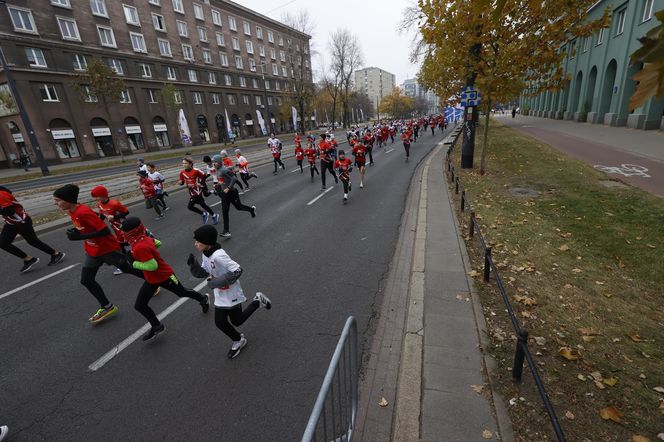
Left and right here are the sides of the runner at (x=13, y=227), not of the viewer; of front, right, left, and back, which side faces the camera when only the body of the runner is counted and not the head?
left

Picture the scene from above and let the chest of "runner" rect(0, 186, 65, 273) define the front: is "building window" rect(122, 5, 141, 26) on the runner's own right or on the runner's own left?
on the runner's own right

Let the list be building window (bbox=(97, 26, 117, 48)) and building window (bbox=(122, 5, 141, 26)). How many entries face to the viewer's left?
0

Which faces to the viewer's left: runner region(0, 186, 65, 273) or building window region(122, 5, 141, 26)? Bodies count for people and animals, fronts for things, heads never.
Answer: the runner

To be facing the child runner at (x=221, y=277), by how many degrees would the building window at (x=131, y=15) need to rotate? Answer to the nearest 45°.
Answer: approximately 45° to its right

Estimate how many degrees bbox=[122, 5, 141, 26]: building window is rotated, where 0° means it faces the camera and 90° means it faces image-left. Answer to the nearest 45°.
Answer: approximately 315°

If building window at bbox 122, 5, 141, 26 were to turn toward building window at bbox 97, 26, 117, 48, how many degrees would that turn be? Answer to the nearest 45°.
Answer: approximately 90° to its right

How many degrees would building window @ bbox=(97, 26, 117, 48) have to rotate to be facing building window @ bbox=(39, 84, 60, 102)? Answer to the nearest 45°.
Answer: approximately 90° to its right

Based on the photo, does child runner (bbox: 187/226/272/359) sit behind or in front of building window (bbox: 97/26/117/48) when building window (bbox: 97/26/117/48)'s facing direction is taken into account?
in front

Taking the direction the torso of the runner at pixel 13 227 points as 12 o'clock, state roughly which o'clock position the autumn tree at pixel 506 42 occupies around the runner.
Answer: The autumn tree is roughly at 7 o'clock from the runner.

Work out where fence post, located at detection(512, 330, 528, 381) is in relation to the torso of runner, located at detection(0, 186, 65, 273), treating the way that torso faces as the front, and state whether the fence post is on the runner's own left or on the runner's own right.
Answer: on the runner's own left

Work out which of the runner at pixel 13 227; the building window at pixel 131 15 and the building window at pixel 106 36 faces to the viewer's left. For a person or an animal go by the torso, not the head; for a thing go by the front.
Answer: the runner

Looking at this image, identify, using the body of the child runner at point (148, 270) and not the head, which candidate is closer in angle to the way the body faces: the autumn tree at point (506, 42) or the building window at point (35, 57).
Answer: the building window

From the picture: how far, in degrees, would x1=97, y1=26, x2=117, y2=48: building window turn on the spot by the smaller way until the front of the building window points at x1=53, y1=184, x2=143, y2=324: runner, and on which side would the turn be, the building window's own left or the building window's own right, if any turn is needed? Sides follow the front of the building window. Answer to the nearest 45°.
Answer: approximately 45° to the building window's own right

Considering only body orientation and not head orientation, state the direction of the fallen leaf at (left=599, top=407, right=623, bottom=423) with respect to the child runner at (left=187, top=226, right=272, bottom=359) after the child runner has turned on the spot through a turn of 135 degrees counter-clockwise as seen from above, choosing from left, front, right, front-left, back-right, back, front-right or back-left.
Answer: front-right

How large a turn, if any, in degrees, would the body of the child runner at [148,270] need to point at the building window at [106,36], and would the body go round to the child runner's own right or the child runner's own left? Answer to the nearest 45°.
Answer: approximately 90° to the child runner's own right
